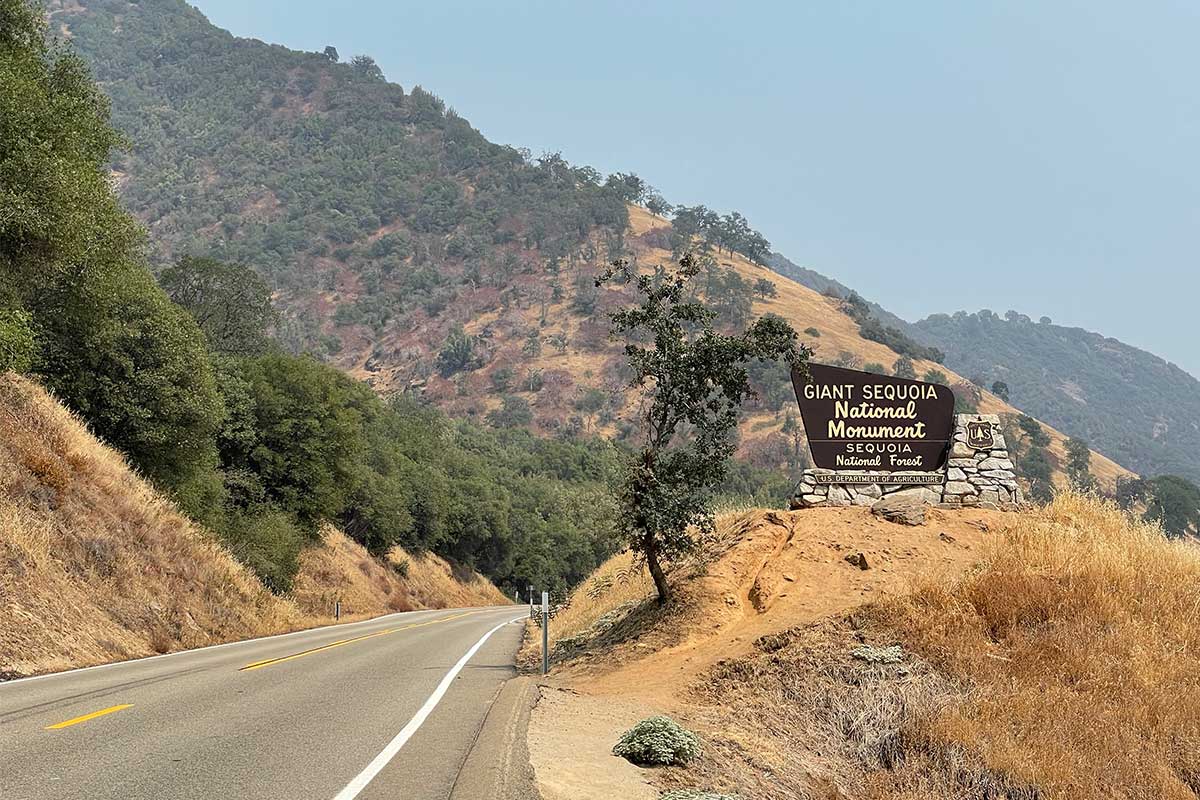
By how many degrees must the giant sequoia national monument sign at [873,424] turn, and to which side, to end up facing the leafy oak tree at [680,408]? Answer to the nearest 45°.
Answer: approximately 45° to its right

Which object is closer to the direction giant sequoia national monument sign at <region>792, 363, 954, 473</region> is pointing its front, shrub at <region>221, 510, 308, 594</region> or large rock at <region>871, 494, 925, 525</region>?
the large rock

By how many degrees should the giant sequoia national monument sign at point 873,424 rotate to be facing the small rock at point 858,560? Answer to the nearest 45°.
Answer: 0° — it already faces it

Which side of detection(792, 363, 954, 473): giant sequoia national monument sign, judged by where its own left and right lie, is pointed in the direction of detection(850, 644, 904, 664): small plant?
front

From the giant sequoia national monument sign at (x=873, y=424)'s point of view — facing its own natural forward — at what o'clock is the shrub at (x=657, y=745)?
The shrub is roughly at 12 o'clock from the giant sequoia national monument sign.

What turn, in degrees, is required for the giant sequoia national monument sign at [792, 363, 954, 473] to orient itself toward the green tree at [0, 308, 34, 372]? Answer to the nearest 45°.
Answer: approximately 90° to its right

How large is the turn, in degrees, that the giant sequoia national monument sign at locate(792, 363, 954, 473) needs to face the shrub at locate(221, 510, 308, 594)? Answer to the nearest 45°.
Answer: approximately 135° to its right

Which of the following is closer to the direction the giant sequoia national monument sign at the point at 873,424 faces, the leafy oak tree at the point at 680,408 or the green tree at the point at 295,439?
the leafy oak tree

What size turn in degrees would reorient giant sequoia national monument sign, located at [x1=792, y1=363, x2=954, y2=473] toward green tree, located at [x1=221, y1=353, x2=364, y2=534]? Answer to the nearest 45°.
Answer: approximately 135° to its right

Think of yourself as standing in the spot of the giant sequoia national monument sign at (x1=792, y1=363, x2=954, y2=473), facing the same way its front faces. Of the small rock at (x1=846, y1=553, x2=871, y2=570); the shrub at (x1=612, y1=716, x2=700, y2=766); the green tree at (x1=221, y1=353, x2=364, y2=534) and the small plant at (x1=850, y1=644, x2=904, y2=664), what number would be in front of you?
3

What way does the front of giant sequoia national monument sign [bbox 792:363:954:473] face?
toward the camera
